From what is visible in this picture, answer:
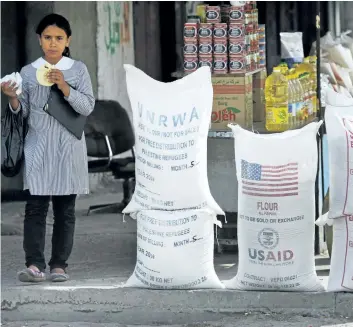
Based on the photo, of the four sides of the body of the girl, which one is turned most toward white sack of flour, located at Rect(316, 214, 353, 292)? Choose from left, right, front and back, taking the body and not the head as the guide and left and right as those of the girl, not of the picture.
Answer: left

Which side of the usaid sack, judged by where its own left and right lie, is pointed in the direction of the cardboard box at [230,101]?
back

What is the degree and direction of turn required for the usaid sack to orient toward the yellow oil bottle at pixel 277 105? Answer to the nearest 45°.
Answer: approximately 180°

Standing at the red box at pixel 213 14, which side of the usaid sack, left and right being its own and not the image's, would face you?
back

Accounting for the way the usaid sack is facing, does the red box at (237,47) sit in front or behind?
behind

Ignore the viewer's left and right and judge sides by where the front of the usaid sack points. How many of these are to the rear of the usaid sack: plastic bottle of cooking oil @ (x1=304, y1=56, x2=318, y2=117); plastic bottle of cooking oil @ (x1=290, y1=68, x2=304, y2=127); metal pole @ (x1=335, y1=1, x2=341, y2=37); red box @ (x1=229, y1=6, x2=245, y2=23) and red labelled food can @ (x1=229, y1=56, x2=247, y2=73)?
5

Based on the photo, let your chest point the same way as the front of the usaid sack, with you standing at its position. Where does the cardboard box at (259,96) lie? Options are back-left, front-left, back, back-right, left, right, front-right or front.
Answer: back

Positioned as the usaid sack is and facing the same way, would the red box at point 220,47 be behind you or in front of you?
behind

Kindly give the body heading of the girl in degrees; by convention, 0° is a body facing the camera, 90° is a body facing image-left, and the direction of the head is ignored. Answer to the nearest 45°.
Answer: approximately 0°

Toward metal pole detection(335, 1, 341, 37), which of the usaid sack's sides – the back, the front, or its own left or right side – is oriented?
back

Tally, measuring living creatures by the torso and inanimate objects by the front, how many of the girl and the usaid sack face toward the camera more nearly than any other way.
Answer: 2

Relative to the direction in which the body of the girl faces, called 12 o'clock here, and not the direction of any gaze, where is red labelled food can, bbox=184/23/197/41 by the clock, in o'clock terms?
The red labelled food can is roughly at 8 o'clock from the girl.
